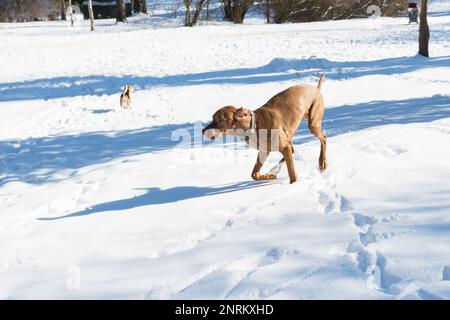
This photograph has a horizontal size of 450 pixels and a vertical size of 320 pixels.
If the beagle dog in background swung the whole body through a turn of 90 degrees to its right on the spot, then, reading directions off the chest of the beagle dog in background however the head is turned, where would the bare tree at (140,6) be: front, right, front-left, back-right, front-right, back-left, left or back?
left

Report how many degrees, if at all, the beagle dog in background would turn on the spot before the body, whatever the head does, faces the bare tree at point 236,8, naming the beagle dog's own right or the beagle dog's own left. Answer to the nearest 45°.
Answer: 0° — it already faces it

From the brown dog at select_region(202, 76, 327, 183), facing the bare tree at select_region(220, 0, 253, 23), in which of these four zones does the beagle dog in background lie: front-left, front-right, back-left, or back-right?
front-left

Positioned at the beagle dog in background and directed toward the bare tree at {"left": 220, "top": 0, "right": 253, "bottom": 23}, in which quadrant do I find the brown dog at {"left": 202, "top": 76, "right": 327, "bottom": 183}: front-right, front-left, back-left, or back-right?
back-right
